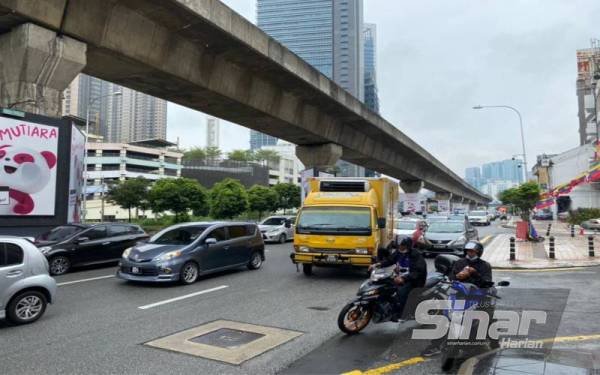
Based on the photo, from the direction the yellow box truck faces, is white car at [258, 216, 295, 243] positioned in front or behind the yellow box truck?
behind

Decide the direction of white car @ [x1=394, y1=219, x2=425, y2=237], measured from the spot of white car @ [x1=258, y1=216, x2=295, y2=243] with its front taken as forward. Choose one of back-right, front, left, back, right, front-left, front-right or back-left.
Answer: left

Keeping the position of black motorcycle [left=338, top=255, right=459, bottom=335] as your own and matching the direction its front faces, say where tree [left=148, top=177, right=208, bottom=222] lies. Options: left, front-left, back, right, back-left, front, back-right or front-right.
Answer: right

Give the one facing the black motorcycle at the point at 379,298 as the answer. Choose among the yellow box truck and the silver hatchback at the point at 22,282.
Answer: the yellow box truck

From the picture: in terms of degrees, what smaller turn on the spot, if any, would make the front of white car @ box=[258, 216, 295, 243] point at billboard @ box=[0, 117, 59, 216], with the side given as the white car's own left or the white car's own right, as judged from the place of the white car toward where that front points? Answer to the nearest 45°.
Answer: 0° — it already faces it

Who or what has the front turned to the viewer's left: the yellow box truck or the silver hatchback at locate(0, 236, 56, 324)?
the silver hatchback

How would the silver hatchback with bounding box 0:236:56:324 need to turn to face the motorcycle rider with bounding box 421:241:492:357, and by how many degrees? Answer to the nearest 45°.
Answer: approximately 135° to its left

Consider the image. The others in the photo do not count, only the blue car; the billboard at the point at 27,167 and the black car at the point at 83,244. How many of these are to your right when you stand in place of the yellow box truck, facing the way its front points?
3

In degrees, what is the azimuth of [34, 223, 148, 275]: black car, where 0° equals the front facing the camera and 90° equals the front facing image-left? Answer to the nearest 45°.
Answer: approximately 45°

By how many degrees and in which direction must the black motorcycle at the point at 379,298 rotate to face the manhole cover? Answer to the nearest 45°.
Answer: approximately 45° to its right
